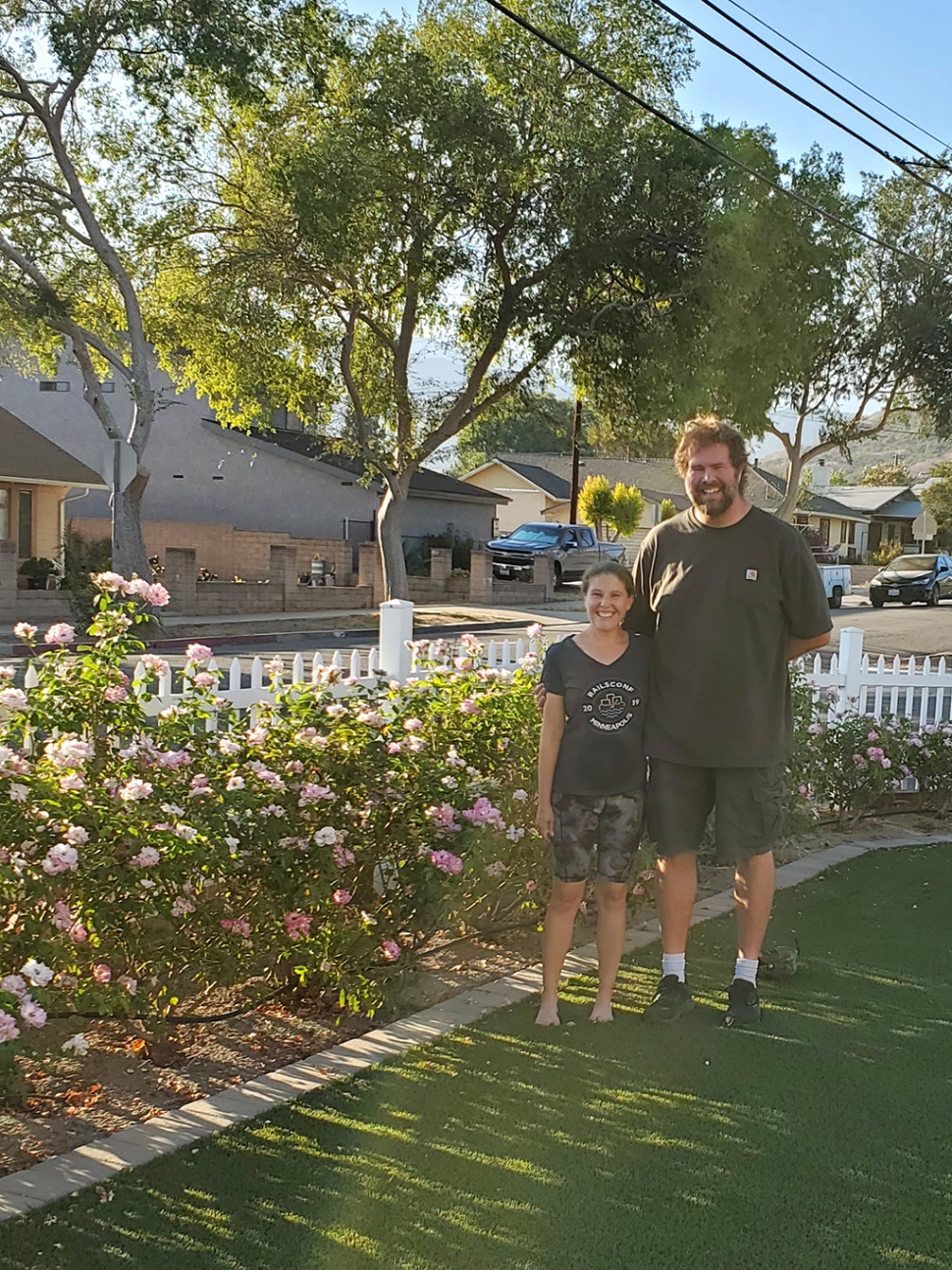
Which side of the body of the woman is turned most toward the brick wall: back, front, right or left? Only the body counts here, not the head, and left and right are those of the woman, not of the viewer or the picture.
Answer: back

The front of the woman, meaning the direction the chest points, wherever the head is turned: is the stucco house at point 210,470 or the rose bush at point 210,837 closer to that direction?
the rose bush

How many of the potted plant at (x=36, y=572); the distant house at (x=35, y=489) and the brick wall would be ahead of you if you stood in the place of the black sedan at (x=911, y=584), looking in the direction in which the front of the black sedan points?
3

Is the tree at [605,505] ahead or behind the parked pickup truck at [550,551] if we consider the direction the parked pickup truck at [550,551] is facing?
behind

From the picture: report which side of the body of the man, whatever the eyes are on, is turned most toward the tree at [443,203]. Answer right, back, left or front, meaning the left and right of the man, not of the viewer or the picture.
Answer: back

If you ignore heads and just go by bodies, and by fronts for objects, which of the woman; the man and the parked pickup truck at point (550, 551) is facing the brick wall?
the parked pickup truck

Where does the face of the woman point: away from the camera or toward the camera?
toward the camera

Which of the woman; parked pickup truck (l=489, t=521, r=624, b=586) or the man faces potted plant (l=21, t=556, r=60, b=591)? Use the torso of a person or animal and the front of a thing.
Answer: the parked pickup truck

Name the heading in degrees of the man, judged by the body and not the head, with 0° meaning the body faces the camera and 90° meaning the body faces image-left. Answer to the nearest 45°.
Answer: approximately 0°

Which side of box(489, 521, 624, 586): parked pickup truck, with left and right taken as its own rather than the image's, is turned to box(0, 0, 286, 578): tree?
front

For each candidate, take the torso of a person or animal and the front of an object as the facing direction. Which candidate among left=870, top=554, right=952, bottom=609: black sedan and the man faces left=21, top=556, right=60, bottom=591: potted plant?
the black sedan

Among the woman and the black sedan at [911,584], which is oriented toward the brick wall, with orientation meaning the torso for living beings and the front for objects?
the black sedan

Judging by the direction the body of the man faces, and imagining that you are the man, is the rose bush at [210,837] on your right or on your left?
on your right

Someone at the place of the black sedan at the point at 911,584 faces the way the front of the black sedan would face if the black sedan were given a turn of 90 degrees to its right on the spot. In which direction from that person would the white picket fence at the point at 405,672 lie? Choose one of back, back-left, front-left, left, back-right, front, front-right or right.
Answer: back-left

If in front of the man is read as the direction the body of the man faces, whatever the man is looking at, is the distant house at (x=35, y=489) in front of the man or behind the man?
behind

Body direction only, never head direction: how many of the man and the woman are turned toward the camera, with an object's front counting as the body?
2

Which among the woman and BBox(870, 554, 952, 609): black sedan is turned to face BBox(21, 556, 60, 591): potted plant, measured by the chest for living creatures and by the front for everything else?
the black sedan

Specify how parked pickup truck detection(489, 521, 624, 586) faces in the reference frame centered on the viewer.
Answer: facing the viewer and to the left of the viewer

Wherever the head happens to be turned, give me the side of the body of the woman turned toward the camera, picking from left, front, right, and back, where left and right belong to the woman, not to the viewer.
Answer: front

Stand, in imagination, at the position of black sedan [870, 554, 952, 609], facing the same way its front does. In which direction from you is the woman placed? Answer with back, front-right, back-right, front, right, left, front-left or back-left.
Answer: front-left

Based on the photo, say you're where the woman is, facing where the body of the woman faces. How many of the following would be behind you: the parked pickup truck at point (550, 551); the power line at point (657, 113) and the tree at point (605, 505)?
3
